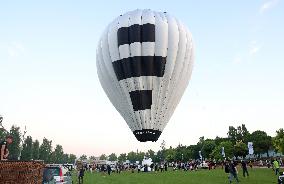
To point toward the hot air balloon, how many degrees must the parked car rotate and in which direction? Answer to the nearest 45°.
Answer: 0° — it already faces it

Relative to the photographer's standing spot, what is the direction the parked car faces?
facing away from the viewer and to the right of the viewer
